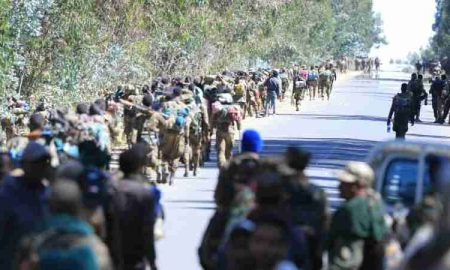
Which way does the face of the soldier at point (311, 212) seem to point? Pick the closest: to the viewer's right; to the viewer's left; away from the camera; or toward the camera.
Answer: away from the camera

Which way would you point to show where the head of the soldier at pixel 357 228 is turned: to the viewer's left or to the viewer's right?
to the viewer's left

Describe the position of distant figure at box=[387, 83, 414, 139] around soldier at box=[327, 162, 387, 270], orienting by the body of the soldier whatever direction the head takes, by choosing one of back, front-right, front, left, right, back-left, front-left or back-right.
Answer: right

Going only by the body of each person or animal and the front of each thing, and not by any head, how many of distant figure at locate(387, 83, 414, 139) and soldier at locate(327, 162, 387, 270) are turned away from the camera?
1

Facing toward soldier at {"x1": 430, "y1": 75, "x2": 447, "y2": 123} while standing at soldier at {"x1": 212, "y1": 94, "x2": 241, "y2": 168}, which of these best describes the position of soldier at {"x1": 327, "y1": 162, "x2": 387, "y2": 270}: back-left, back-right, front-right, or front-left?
back-right

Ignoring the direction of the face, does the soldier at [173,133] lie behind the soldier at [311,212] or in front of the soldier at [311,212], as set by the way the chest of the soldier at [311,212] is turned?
in front
